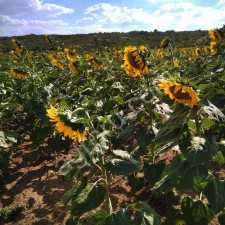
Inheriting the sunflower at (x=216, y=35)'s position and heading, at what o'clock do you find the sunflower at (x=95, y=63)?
the sunflower at (x=95, y=63) is roughly at 1 o'clock from the sunflower at (x=216, y=35).

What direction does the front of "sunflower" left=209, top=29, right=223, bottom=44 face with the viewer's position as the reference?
facing the viewer and to the left of the viewer
